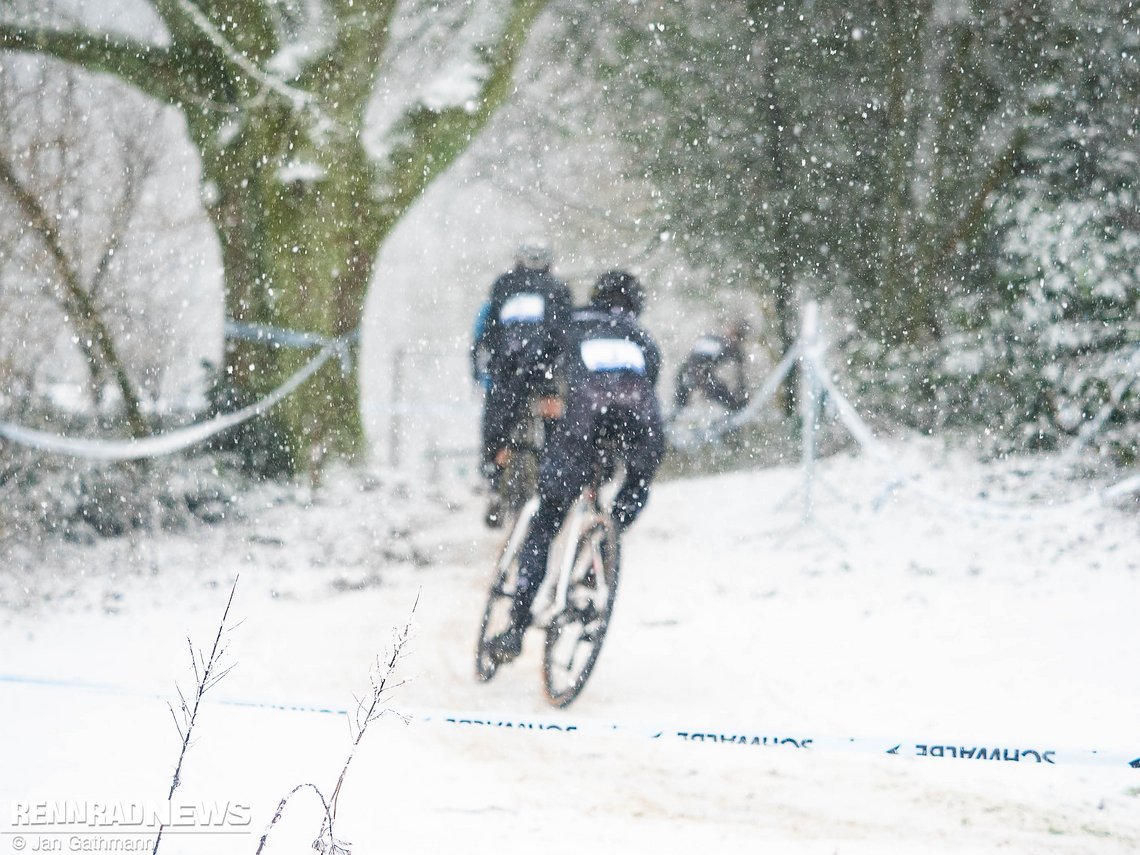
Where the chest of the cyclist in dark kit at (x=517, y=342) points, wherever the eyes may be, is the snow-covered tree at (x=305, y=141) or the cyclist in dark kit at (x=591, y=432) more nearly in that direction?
the snow-covered tree

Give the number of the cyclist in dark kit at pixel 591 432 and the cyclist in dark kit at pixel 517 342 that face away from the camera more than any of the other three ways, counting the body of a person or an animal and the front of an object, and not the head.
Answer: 2

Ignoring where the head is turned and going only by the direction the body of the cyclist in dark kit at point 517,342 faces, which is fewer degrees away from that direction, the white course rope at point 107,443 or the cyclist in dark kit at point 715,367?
the cyclist in dark kit

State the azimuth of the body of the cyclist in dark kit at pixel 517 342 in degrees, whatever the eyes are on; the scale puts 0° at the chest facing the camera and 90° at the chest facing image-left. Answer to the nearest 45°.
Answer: approximately 180°

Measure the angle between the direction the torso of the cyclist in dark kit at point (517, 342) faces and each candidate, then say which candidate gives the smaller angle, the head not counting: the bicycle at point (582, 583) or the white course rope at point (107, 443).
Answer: the white course rope

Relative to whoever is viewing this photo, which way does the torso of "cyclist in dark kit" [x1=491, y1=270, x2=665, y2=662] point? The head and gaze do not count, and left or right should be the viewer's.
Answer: facing away from the viewer

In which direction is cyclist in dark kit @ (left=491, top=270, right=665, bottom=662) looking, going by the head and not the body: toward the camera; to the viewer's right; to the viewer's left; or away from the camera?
away from the camera

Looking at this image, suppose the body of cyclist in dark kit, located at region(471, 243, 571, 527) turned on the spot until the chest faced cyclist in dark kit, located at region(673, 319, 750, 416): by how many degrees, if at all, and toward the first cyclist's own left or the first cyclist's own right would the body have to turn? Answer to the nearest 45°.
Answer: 0° — they already face them

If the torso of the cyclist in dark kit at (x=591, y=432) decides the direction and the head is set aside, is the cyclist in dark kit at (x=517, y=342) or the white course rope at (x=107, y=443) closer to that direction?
the cyclist in dark kit

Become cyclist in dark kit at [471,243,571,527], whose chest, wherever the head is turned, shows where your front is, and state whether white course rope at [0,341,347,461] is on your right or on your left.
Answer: on your left

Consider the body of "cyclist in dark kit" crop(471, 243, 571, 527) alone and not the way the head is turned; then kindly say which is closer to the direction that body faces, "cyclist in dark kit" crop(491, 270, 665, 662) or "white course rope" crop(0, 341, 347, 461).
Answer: the white course rope

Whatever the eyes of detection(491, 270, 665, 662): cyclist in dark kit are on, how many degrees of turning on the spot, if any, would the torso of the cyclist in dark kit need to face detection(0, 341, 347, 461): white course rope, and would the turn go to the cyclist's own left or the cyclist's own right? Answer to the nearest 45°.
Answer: approximately 45° to the cyclist's own left
